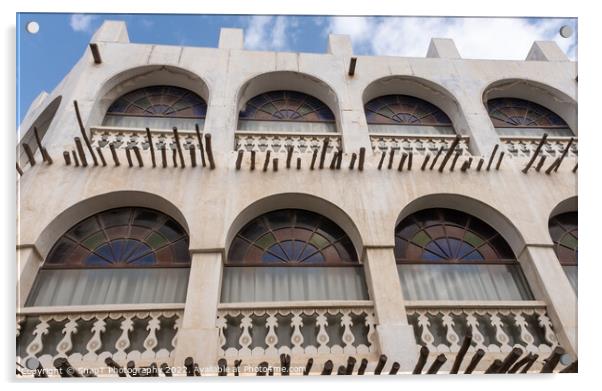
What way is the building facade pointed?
toward the camera
